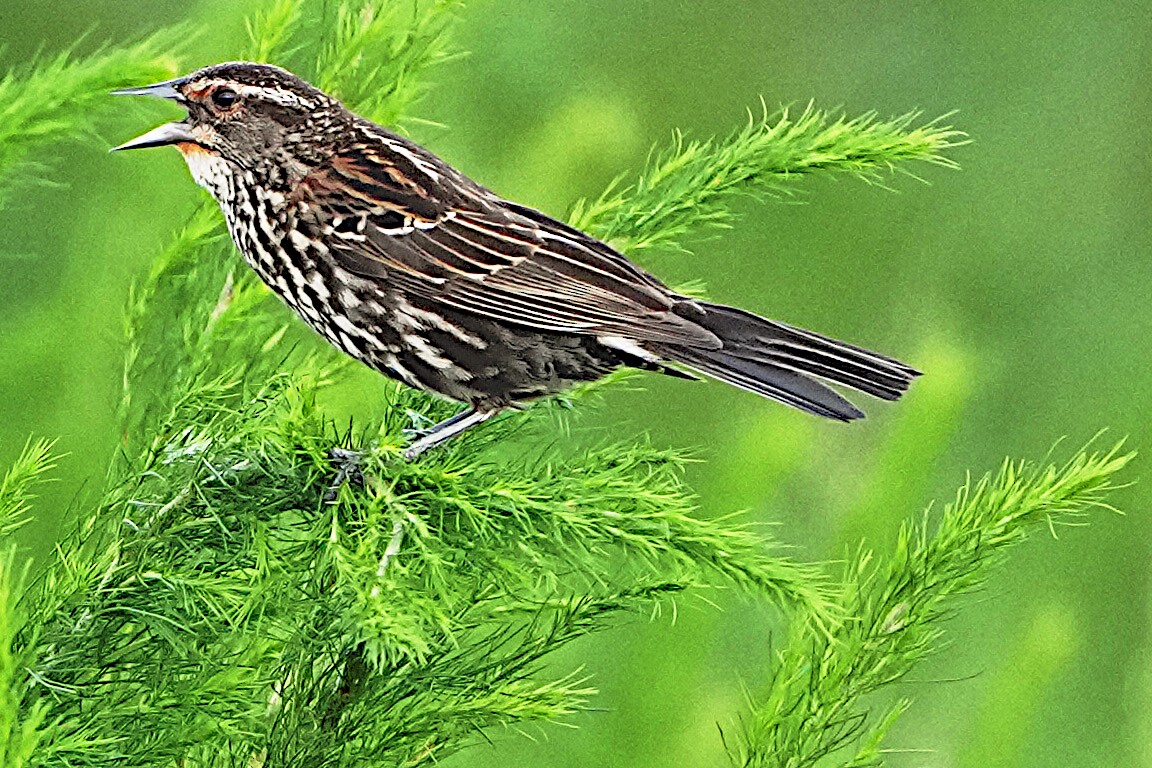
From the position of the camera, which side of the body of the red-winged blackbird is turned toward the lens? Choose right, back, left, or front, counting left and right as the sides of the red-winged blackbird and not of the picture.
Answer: left

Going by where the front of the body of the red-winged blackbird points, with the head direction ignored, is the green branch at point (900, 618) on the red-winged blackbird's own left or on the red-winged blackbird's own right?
on the red-winged blackbird's own left

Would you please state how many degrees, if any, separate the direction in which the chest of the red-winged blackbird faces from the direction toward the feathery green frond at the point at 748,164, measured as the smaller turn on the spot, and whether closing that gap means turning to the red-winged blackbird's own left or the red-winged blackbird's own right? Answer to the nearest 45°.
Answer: approximately 135° to the red-winged blackbird's own left

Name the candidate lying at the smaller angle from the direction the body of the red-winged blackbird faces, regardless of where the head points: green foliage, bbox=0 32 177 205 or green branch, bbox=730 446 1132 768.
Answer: the green foliage
